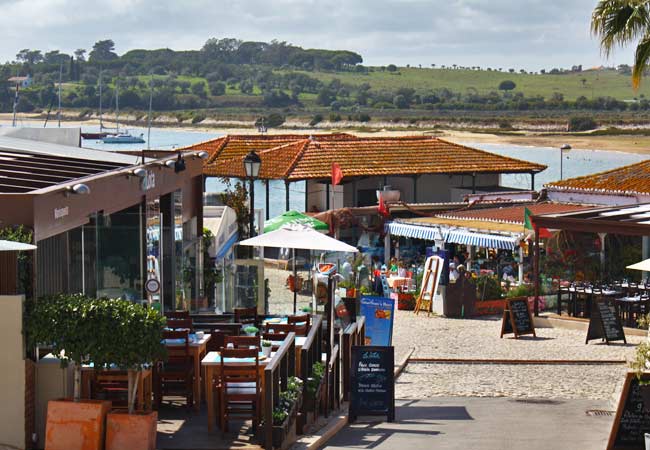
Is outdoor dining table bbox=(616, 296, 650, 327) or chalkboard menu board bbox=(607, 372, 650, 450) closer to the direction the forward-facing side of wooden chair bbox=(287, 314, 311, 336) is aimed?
the outdoor dining table

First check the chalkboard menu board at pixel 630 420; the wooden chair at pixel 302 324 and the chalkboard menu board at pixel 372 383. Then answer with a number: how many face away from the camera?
1

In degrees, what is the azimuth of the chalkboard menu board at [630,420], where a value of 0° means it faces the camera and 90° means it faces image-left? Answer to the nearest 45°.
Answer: approximately 45°

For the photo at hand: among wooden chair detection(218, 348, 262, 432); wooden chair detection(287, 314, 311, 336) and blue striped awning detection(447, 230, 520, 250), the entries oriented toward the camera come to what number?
1

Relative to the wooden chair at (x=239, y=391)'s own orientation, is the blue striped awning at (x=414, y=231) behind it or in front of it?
in front

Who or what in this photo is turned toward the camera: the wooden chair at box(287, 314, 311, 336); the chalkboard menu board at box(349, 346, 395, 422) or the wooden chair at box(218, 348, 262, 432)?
the chalkboard menu board

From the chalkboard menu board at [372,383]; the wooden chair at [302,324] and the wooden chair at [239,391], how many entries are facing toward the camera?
1

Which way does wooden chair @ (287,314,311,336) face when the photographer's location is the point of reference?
facing away from the viewer

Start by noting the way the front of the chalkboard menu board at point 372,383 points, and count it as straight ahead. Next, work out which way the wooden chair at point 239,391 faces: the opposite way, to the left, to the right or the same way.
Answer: the opposite way

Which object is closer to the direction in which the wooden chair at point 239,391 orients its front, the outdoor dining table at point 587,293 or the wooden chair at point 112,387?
the outdoor dining table

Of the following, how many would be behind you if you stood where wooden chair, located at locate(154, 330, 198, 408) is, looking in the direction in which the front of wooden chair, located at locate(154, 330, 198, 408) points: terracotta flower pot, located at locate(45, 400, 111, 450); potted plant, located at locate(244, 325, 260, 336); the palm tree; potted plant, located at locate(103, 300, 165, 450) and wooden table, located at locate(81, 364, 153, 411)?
2

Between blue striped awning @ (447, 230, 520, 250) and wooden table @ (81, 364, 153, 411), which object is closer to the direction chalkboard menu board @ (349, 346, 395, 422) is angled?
the wooden table

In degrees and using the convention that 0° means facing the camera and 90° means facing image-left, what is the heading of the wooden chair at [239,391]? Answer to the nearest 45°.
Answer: approximately 180°
